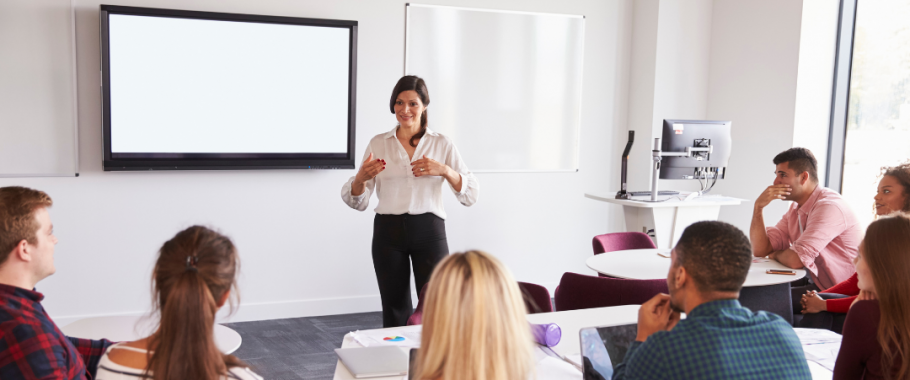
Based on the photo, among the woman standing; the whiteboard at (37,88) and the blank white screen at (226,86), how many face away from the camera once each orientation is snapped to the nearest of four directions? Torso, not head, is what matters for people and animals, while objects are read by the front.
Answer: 0

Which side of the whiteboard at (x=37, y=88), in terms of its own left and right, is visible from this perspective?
front

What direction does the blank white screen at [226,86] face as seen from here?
toward the camera

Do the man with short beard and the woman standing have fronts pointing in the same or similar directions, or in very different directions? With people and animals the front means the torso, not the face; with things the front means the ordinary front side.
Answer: very different directions

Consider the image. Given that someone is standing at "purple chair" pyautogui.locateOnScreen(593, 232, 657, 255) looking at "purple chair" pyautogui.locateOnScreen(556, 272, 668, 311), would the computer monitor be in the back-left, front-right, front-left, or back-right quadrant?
back-left

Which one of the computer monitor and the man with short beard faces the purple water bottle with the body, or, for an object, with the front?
the man with short beard

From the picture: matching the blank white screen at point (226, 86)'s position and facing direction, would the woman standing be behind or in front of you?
in front

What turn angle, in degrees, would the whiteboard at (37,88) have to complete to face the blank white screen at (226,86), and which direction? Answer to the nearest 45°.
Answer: approximately 90° to its left

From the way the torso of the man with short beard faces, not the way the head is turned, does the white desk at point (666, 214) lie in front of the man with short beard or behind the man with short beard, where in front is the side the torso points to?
in front

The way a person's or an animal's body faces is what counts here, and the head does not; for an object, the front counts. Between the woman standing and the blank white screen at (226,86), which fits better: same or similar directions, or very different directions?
same or similar directions

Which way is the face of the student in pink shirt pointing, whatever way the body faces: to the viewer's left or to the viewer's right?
to the viewer's left

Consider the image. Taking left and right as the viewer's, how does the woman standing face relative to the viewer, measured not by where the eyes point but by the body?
facing the viewer

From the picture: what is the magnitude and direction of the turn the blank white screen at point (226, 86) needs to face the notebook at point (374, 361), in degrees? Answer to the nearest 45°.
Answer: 0° — it already faces it

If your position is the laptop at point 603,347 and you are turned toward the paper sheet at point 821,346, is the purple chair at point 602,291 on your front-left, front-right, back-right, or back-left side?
front-left
